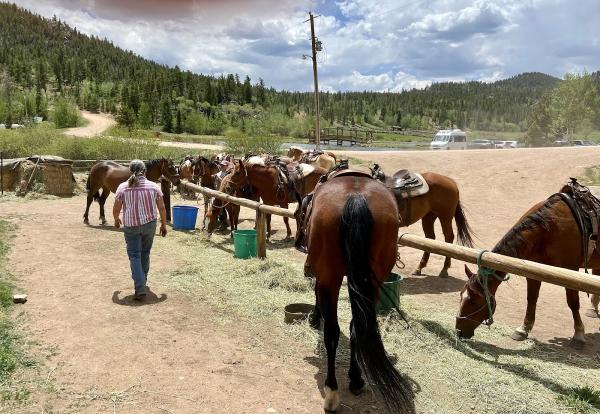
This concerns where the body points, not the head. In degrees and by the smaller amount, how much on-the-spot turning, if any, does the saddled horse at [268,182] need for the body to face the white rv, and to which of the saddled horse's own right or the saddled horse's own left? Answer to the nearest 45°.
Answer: approximately 135° to the saddled horse's own right

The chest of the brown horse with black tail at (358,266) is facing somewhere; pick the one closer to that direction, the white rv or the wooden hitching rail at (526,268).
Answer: the white rv

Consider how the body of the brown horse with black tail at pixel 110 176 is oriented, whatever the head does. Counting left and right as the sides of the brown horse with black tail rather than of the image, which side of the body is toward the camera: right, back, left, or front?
right

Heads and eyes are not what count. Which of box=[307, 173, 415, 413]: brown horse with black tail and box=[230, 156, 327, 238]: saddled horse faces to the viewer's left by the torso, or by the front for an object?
the saddled horse

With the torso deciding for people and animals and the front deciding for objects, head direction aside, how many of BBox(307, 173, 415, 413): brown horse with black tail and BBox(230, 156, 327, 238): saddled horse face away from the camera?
1

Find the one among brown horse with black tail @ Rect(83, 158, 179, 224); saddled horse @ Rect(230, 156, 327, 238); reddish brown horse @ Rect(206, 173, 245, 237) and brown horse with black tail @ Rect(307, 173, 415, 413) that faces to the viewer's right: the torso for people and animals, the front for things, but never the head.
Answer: brown horse with black tail @ Rect(83, 158, 179, 224)

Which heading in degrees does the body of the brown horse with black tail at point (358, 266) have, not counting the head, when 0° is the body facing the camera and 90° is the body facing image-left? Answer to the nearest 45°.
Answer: approximately 180°

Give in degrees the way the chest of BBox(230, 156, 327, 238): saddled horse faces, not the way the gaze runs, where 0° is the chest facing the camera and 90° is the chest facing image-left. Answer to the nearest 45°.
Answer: approximately 90°

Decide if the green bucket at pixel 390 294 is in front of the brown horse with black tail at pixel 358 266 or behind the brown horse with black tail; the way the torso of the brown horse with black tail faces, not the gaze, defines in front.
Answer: in front

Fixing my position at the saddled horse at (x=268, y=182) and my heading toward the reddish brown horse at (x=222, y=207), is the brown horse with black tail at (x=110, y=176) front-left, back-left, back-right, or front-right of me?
front-right

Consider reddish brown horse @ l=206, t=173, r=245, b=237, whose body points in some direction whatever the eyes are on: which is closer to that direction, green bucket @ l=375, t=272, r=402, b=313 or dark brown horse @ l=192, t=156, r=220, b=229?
the green bucket

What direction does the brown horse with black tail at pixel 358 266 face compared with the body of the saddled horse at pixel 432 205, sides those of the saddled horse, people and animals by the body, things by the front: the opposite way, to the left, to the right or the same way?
to the right

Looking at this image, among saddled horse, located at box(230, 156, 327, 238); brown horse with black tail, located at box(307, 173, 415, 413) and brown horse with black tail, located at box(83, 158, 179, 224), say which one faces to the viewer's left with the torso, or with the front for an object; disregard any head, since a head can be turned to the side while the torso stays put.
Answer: the saddled horse

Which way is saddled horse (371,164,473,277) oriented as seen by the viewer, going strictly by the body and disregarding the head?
to the viewer's left

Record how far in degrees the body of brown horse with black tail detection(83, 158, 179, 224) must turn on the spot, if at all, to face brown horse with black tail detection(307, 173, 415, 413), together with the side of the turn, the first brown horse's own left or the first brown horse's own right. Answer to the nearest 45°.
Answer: approximately 90° to the first brown horse's own right

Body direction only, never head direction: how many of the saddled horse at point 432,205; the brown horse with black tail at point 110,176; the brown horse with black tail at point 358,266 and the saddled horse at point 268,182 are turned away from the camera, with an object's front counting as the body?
1

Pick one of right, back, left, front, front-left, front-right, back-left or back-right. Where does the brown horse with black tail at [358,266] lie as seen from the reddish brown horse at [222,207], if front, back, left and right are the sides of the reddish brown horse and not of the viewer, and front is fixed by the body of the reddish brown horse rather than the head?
front-left

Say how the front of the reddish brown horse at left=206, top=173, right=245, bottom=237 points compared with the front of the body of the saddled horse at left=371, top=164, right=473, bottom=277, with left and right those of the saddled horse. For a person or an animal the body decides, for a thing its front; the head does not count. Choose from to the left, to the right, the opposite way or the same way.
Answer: to the left
